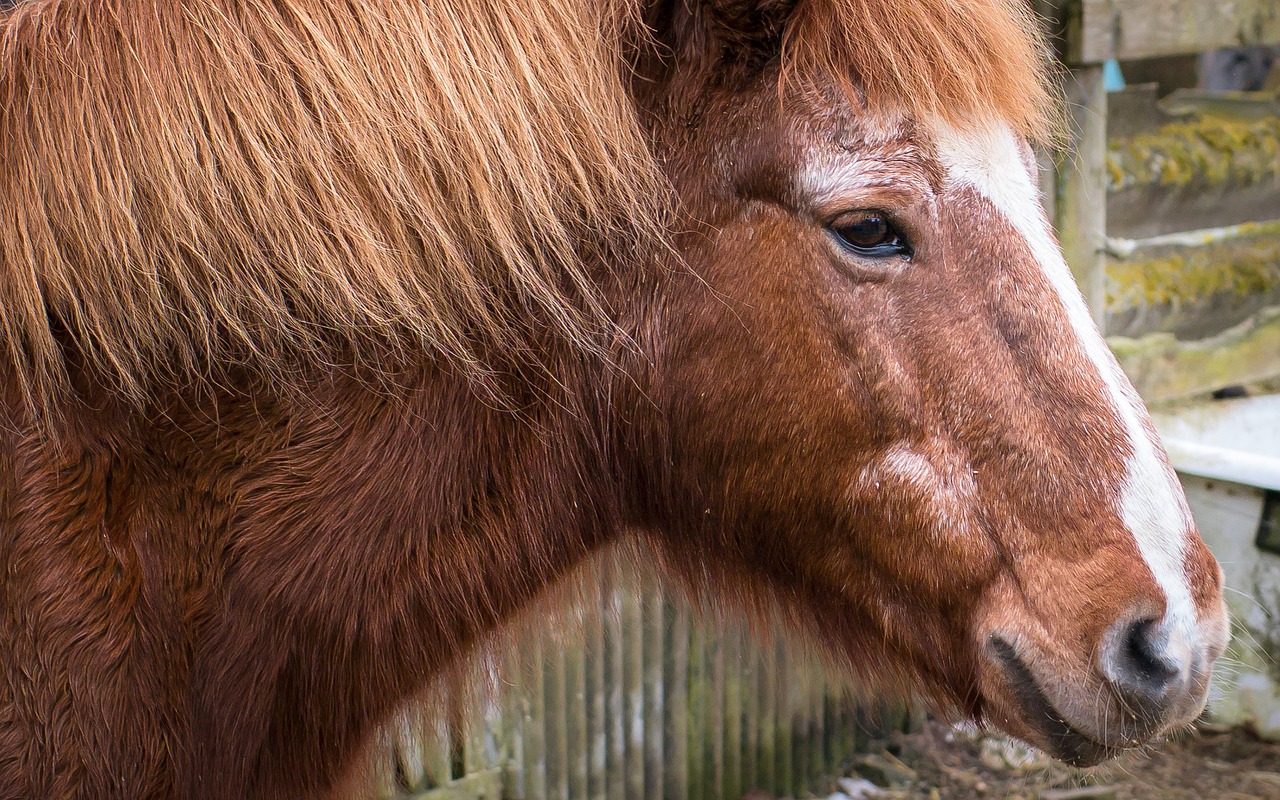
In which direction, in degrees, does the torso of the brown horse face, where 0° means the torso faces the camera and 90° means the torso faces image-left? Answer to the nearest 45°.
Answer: approximately 270°

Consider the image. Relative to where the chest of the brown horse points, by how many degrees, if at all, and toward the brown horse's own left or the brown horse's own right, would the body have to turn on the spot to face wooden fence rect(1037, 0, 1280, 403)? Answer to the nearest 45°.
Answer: approximately 45° to the brown horse's own left

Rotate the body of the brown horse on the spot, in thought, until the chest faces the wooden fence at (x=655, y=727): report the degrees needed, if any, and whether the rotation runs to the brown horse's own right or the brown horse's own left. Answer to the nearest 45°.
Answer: approximately 90° to the brown horse's own left

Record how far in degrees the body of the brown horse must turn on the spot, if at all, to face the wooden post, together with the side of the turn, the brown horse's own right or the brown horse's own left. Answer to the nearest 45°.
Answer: approximately 45° to the brown horse's own left
